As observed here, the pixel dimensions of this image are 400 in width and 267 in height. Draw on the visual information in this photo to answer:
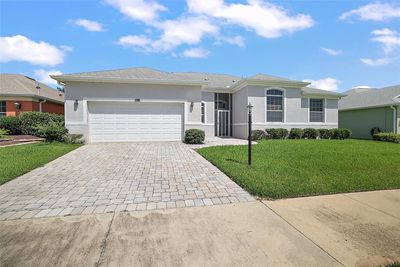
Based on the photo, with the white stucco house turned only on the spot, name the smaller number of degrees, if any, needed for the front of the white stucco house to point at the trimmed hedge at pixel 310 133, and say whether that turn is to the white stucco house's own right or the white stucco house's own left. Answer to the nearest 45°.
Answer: approximately 90° to the white stucco house's own left

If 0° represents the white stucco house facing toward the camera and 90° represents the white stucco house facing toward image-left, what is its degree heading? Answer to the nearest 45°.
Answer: approximately 0°

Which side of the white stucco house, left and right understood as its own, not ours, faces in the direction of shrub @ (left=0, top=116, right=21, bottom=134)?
right

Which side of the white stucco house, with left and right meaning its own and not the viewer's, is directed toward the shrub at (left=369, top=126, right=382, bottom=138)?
left

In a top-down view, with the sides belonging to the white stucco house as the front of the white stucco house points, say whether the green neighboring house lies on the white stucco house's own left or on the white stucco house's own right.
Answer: on the white stucco house's own left

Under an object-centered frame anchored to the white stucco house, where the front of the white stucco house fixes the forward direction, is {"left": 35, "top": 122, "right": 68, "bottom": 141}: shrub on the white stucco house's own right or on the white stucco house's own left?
on the white stucco house's own right

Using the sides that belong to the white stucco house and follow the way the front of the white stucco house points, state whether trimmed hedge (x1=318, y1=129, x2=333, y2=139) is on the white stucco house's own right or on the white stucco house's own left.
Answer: on the white stucco house's own left

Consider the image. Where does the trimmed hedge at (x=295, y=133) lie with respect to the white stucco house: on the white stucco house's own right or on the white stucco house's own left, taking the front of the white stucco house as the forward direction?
on the white stucco house's own left

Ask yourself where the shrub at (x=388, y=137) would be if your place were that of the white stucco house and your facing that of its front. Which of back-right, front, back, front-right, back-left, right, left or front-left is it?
left
